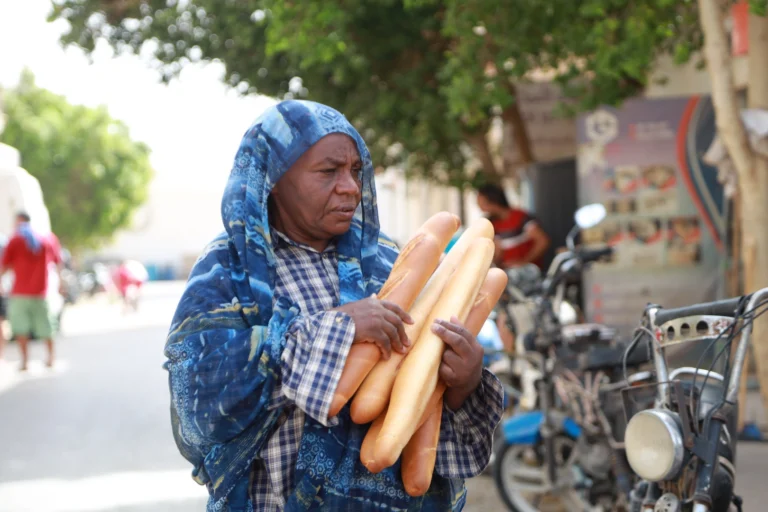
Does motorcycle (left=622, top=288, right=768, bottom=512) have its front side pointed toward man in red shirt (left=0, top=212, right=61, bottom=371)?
no

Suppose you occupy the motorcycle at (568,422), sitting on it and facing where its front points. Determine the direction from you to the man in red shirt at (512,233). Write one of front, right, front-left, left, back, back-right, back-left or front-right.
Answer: back-right

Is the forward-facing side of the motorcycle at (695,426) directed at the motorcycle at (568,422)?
no

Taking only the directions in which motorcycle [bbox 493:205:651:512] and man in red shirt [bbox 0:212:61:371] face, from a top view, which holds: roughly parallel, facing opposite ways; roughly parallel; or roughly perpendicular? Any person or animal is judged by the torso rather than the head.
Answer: roughly perpendicular

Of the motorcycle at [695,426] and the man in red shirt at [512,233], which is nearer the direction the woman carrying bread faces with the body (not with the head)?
the motorcycle

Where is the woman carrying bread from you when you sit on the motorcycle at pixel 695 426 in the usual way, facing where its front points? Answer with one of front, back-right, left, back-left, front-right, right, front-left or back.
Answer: front

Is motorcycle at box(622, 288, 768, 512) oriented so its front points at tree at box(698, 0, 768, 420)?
no

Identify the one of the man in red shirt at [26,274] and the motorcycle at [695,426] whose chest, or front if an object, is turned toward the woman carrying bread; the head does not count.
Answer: the motorcycle
